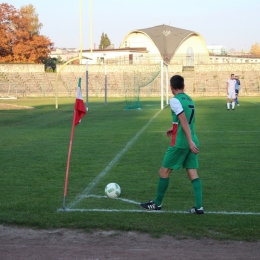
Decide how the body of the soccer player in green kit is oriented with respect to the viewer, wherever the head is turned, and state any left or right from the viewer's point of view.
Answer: facing away from the viewer and to the left of the viewer
